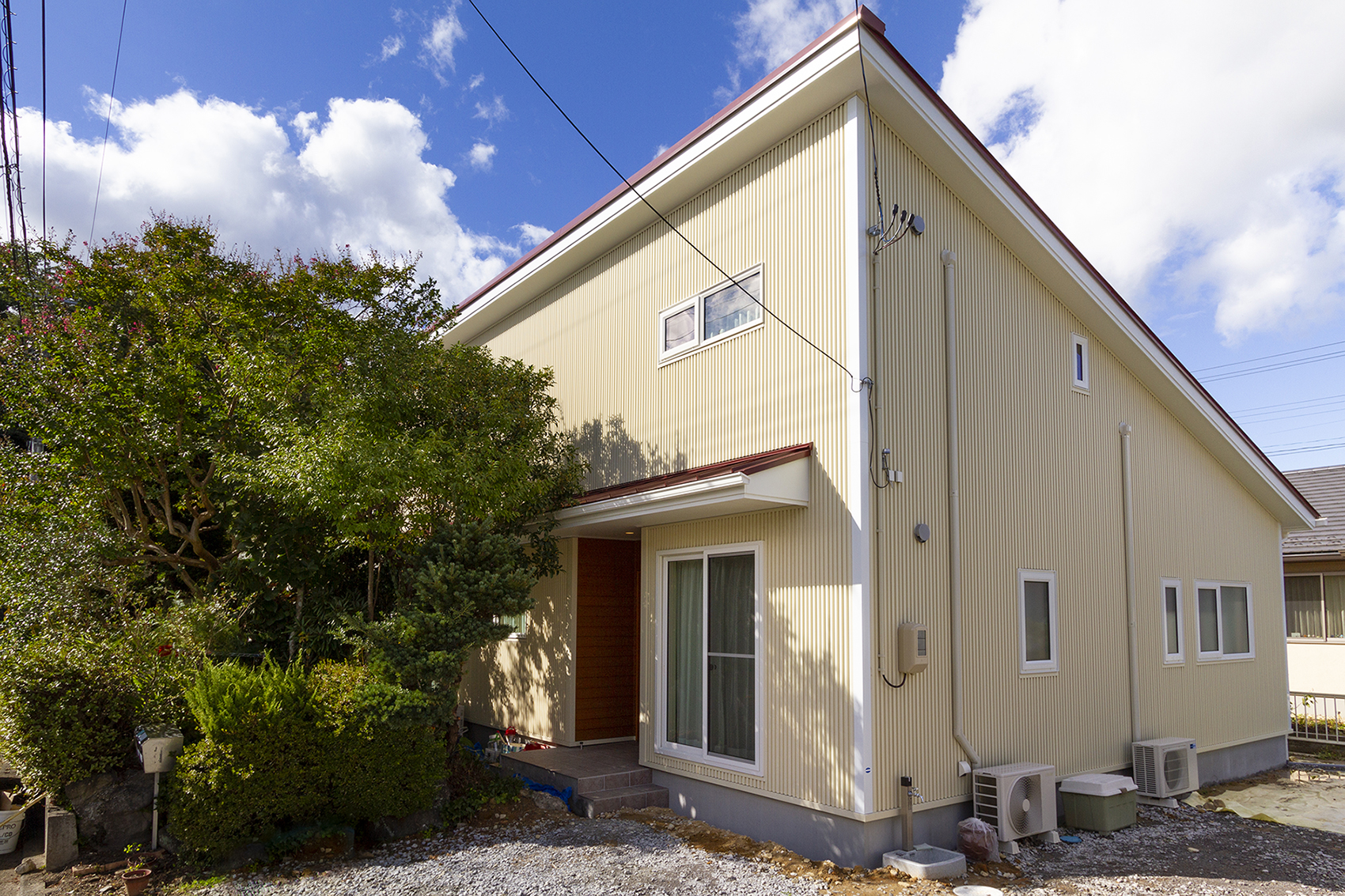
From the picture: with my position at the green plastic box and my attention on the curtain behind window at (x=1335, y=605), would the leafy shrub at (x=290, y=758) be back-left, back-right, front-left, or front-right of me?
back-left

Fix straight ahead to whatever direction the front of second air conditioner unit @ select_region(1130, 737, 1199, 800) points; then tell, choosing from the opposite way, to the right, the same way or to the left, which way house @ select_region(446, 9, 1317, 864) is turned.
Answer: to the right

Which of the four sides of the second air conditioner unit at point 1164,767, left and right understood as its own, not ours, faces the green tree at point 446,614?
right

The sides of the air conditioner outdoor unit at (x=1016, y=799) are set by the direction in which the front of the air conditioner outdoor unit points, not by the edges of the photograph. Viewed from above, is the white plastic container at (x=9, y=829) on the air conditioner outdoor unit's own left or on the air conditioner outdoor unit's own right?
on the air conditioner outdoor unit's own right

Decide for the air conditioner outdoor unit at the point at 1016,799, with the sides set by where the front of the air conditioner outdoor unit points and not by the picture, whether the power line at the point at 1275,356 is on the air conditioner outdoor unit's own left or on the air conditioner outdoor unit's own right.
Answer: on the air conditioner outdoor unit's own left

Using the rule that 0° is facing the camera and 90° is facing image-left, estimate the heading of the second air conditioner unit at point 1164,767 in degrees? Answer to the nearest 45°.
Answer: approximately 315°

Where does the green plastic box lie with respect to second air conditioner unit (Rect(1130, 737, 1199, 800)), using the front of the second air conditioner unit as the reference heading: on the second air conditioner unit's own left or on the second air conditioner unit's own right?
on the second air conditioner unit's own right

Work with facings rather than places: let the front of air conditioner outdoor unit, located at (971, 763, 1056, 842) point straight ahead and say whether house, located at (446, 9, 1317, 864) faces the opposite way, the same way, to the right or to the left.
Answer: to the right

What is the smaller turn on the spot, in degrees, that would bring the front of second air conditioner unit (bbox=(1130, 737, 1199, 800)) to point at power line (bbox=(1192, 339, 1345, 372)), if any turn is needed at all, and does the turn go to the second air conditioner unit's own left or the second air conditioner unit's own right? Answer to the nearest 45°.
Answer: approximately 135° to the second air conditioner unit's own left

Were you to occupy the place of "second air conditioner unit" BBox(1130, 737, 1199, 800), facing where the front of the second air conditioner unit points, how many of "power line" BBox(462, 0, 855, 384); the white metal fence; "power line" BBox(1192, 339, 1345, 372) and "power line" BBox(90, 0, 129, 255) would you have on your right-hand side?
2

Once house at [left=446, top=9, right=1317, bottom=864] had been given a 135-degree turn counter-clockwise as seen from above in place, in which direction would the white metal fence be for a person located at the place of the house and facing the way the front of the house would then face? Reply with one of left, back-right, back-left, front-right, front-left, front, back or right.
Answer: front-left
